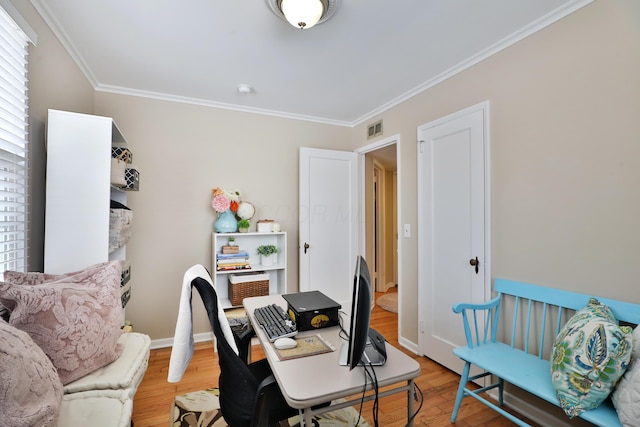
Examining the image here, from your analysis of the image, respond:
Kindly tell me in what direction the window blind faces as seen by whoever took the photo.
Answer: facing to the right of the viewer

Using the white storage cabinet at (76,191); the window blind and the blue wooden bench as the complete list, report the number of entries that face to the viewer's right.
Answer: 2

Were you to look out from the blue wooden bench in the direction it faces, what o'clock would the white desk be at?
The white desk is roughly at 1 o'clock from the blue wooden bench.

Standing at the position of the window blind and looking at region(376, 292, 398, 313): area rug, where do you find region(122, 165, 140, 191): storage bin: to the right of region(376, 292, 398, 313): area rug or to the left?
left

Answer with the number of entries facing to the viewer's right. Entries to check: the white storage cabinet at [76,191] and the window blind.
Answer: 2

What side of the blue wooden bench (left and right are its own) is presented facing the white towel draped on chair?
front

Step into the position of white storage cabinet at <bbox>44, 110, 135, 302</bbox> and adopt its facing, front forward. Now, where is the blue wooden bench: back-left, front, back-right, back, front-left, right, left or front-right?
front-right

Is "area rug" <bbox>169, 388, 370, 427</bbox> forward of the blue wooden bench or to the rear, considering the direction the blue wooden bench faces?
forward

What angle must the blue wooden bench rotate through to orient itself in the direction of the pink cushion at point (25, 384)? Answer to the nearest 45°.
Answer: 0° — it already faces it

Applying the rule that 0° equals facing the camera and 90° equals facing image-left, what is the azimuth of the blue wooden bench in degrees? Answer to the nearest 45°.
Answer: approximately 45°

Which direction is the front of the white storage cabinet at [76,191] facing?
to the viewer's right

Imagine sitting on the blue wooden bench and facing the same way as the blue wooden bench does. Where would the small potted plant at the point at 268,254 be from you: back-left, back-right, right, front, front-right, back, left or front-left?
front-right
